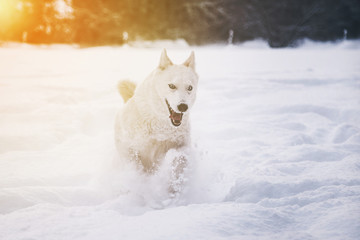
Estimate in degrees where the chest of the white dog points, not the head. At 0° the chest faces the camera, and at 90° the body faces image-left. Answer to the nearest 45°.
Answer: approximately 315°
